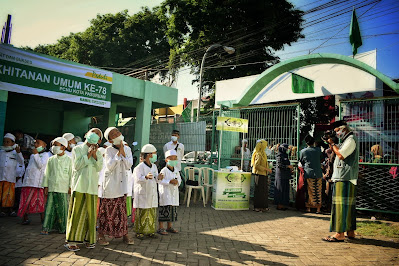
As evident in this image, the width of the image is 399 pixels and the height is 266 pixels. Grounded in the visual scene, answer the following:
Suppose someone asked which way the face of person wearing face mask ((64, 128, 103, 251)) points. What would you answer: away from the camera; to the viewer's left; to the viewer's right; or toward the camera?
toward the camera

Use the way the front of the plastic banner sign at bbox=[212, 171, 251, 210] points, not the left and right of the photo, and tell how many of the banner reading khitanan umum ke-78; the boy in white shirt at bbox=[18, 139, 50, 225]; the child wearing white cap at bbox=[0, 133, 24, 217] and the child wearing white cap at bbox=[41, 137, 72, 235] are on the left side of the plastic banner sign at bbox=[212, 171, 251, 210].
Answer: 0

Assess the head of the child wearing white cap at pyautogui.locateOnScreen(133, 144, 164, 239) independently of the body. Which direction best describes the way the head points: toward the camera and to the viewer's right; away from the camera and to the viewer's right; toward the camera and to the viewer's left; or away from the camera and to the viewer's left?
toward the camera and to the viewer's right

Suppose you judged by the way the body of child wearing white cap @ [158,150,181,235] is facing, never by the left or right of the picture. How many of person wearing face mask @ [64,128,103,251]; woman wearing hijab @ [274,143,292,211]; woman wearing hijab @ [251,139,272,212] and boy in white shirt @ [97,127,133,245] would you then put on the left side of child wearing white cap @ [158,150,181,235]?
2

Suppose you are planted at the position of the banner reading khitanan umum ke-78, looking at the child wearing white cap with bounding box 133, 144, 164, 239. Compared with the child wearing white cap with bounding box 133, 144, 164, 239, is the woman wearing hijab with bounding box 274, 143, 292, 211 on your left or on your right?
left

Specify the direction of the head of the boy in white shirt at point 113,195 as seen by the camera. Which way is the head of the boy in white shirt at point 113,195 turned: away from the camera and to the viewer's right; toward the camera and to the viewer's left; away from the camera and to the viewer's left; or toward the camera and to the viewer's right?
toward the camera and to the viewer's right

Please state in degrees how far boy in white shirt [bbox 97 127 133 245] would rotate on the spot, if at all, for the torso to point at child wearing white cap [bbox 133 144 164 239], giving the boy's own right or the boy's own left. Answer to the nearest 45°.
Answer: approximately 90° to the boy's own left

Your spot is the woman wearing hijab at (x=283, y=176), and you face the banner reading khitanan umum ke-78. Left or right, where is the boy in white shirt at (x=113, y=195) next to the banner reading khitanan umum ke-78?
left

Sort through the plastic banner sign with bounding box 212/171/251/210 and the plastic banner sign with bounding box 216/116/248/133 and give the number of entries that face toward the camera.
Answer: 2

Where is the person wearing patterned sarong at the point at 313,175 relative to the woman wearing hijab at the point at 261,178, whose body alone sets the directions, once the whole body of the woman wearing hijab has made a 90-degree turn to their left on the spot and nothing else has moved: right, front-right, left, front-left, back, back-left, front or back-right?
back-right

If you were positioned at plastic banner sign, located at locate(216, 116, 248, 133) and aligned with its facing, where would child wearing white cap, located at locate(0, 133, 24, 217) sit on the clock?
The child wearing white cap is roughly at 2 o'clock from the plastic banner sign.

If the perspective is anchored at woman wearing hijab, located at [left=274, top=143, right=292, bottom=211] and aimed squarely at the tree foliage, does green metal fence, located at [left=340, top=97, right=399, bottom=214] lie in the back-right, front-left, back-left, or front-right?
back-right

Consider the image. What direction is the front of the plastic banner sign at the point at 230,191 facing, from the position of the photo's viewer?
facing the viewer

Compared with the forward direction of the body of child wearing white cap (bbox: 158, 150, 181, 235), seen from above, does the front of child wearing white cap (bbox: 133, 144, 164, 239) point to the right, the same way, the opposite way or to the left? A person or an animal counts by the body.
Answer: the same way

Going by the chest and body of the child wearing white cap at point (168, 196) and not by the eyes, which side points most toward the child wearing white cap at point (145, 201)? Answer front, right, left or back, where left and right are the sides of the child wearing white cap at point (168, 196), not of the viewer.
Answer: right

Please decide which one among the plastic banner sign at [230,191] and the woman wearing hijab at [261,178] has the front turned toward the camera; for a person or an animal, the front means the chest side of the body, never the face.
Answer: the plastic banner sign

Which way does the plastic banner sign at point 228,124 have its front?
toward the camera

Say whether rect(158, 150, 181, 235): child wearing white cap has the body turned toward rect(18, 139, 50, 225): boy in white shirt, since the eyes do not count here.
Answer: no

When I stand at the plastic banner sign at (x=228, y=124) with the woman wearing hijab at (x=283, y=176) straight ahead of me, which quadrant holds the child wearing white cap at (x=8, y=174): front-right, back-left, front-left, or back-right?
back-right
